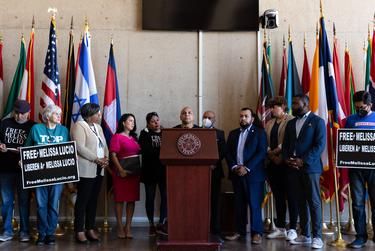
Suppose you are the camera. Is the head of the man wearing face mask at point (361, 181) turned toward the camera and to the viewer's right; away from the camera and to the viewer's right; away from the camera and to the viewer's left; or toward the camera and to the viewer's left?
toward the camera and to the viewer's left

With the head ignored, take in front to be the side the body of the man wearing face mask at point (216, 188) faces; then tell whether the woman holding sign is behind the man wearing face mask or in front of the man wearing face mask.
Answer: in front

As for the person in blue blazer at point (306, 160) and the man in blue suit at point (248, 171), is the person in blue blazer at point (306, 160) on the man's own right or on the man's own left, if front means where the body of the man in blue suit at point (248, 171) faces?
on the man's own left

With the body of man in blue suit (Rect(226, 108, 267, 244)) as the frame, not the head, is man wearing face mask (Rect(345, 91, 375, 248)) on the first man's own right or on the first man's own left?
on the first man's own left

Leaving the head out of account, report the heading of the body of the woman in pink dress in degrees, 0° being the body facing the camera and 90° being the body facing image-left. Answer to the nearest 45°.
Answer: approximately 315°

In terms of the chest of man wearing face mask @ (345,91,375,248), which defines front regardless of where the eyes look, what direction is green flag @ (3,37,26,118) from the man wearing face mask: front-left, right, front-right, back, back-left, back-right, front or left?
right

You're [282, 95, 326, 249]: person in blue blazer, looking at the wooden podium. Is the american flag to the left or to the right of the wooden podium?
right

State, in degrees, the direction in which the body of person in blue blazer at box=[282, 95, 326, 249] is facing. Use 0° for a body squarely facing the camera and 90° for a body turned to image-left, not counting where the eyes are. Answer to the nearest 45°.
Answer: approximately 45°

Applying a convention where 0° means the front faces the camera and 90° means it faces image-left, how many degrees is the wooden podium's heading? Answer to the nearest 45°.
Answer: approximately 0°

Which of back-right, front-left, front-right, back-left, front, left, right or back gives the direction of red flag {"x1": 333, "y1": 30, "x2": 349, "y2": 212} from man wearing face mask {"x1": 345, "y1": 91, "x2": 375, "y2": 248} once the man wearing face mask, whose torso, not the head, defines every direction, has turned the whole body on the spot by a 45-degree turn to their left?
back-left
